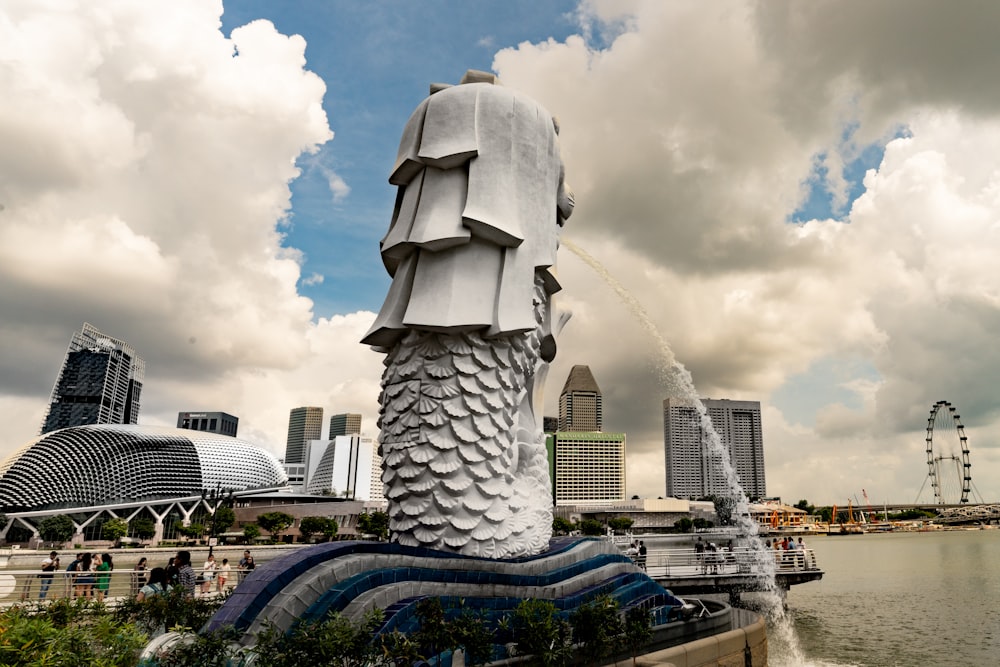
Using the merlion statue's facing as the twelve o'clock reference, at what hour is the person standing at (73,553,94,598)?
The person standing is roughly at 8 o'clock from the merlion statue.

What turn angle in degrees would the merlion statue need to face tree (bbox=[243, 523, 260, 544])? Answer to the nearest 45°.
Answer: approximately 45° to its left

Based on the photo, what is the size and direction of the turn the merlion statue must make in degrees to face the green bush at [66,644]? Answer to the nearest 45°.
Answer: approximately 180°

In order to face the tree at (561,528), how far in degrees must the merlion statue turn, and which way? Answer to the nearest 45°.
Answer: approximately 45° to its left

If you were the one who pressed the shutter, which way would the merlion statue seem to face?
facing away from the viewer and to the right of the viewer

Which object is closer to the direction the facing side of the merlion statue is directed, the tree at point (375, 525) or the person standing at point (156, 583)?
the tree

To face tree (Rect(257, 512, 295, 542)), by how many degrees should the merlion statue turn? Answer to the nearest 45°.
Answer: approximately 45° to its left

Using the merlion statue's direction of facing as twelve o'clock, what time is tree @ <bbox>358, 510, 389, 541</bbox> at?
The tree is roughly at 10 o'clock from the merlion statue.

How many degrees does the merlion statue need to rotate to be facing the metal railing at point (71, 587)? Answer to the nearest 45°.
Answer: approximately 135° to its left

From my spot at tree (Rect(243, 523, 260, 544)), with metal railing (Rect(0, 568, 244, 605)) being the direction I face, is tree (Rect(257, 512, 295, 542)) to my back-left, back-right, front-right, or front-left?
back-left
